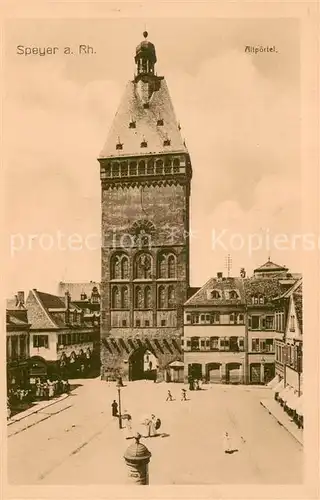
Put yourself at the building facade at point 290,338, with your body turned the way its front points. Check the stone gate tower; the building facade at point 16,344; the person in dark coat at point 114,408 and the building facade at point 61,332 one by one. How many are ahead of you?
4

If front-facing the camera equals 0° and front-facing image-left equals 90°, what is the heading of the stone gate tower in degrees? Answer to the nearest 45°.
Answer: approximately 0°

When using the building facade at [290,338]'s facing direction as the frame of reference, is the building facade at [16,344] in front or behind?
in front

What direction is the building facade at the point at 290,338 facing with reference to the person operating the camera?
facing to the left of the viewer

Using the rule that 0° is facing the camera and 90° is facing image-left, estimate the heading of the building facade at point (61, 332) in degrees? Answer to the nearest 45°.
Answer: approximately 315°

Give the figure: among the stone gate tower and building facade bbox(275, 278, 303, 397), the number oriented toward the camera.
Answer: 1
